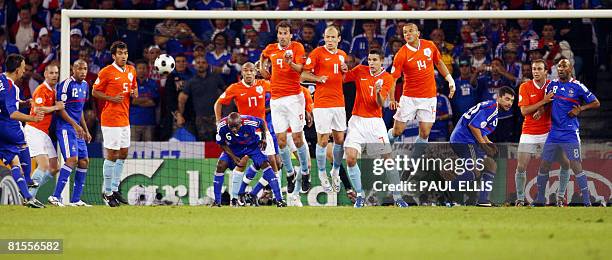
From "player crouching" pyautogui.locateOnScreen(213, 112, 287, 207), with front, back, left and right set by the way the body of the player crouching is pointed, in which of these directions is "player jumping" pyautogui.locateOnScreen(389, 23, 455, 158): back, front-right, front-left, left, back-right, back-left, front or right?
left

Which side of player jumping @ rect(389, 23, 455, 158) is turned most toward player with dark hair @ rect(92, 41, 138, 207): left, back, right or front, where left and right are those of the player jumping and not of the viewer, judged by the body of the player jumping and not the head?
right

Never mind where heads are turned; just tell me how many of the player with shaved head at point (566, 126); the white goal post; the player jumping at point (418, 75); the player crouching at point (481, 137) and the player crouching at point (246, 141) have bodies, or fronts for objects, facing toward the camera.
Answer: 4

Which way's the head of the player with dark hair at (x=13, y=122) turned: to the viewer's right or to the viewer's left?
to the viewer's right

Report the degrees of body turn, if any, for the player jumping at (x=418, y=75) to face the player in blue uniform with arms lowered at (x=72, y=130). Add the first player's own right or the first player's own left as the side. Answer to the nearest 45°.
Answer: approximately 90° to the first player's own right

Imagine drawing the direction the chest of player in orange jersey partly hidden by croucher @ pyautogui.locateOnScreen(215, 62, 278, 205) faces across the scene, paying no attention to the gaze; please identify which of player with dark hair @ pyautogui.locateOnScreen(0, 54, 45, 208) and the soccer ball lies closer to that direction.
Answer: the player with dark hair
